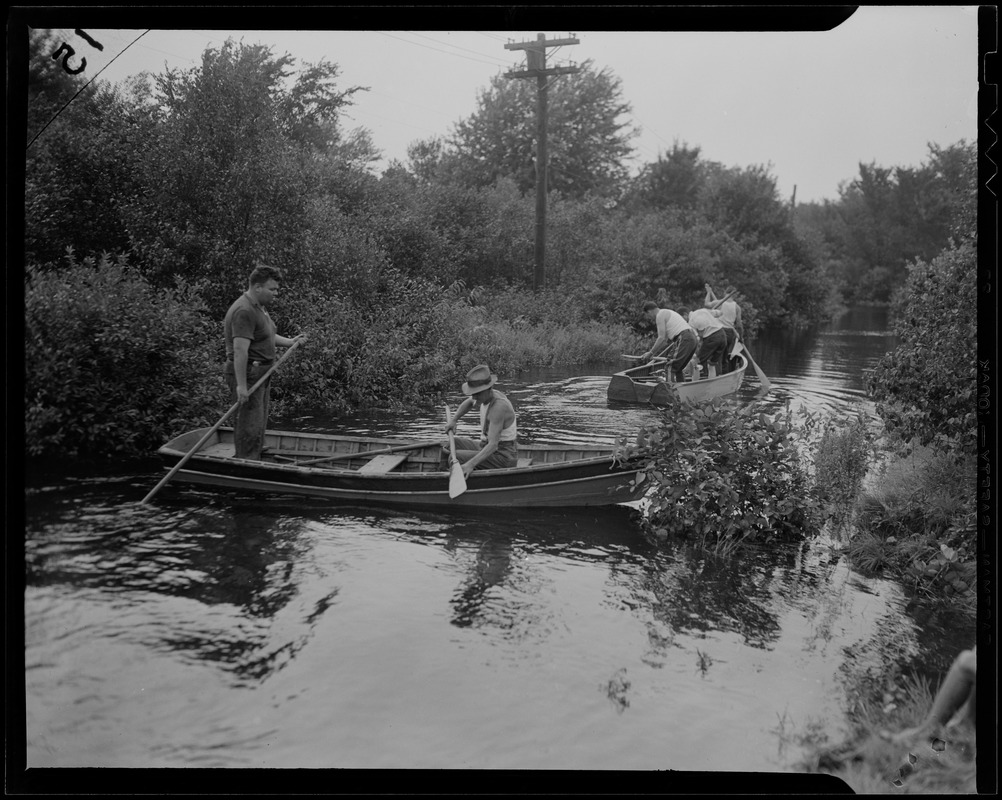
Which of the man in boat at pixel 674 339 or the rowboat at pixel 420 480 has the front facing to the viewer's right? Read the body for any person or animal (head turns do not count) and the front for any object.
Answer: the rowboat

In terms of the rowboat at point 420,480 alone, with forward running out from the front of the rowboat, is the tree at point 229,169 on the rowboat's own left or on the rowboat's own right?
on the rowboat's own left

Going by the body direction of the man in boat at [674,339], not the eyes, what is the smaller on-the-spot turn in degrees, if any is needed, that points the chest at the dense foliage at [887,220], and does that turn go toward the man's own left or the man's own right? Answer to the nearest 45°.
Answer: approximately 135° to the man's own right

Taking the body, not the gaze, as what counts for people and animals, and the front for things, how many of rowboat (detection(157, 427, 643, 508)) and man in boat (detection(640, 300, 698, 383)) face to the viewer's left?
1

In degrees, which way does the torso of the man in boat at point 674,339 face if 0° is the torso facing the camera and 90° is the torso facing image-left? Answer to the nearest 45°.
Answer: approximately 90°

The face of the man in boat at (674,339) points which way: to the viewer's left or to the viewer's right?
to the viewer's left

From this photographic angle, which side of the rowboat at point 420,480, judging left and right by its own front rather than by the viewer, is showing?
right

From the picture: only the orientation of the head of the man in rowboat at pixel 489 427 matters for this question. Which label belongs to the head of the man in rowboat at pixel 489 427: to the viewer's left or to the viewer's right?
to the viewer's left

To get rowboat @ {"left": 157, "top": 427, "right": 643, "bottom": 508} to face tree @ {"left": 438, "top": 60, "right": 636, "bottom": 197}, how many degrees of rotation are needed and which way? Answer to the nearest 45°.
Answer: approximately 90° to its left

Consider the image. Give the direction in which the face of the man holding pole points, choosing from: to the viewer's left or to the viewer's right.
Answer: to the viewer's right
